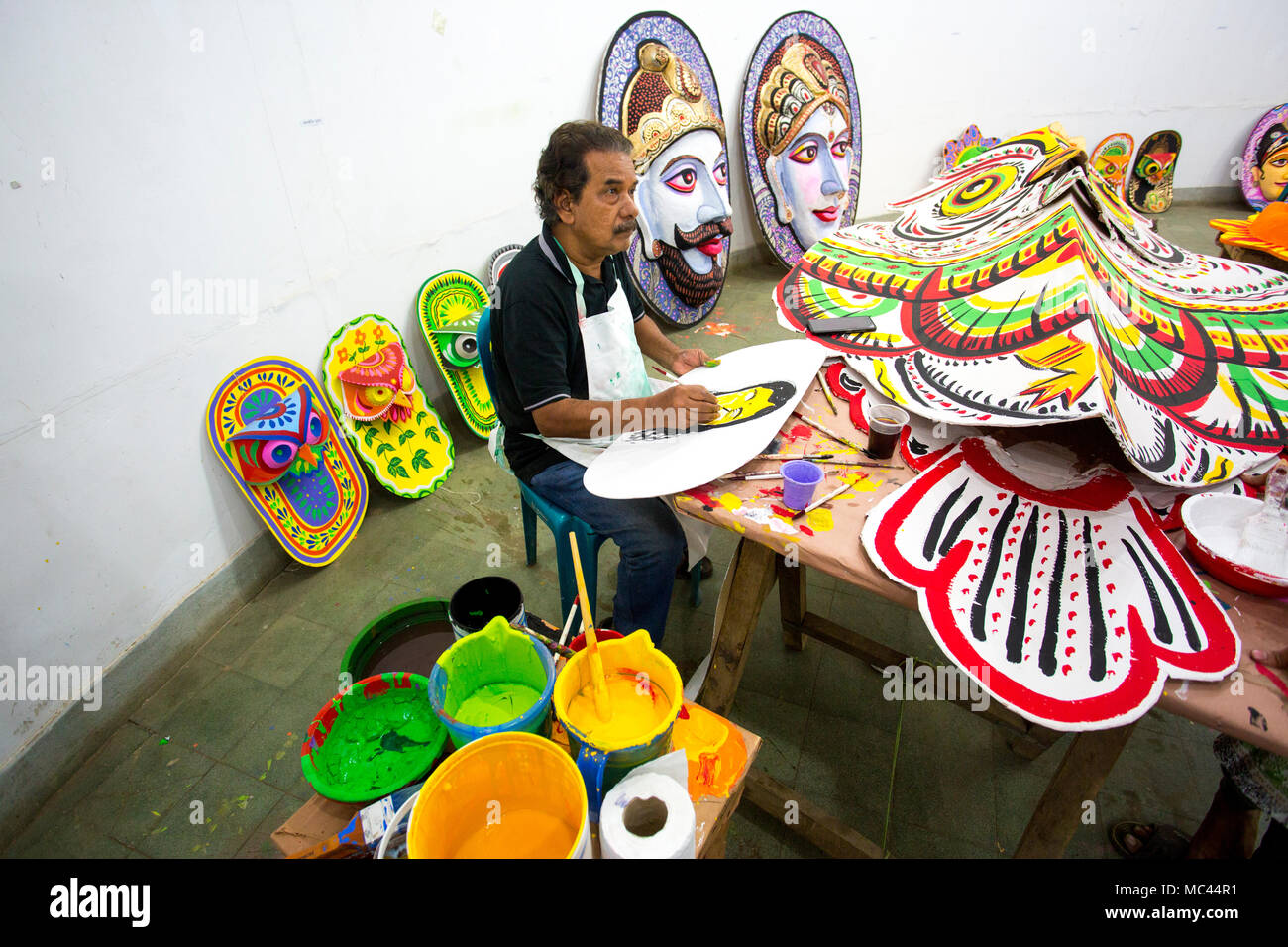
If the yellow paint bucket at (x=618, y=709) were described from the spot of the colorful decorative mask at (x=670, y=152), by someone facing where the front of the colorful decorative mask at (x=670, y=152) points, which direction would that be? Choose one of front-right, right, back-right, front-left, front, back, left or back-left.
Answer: front-right

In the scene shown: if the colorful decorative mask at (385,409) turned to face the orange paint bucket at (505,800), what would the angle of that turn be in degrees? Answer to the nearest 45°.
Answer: approximately 45° to its right

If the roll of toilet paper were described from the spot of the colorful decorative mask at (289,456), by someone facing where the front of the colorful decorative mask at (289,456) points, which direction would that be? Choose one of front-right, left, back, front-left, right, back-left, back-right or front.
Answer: front-right

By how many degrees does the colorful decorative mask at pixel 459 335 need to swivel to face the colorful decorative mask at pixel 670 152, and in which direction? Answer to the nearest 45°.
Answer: approximately 90° to its left

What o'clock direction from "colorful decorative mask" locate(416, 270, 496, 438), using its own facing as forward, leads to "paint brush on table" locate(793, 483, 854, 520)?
The paint brush on table is roughly at 1 o'clock from the colorful decorative mask.

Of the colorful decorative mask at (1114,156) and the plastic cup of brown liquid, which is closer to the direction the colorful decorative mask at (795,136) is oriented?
the plastic cup of brown liquid

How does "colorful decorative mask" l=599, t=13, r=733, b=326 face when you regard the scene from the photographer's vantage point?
facing the viewer and to the right of the viewer

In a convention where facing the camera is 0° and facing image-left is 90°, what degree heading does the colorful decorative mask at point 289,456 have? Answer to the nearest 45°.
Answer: approximately 315°
